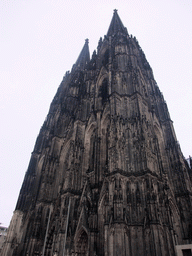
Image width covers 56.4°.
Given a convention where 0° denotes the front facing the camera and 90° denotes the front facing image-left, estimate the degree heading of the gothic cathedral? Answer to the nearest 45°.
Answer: approximately 45°
